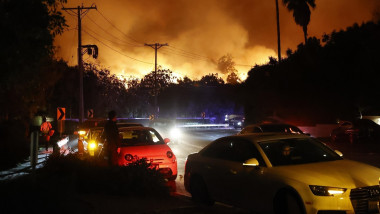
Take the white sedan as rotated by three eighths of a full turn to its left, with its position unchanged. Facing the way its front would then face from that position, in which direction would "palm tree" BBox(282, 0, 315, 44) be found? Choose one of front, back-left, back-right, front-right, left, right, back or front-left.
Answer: front

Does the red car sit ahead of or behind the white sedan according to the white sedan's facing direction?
behind

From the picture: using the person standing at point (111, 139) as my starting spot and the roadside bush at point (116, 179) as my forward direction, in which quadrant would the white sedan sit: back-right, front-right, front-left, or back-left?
front-left

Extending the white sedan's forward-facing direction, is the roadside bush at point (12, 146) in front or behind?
behind

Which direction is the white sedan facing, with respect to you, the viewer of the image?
facing the viewer and to the right of the viewer
